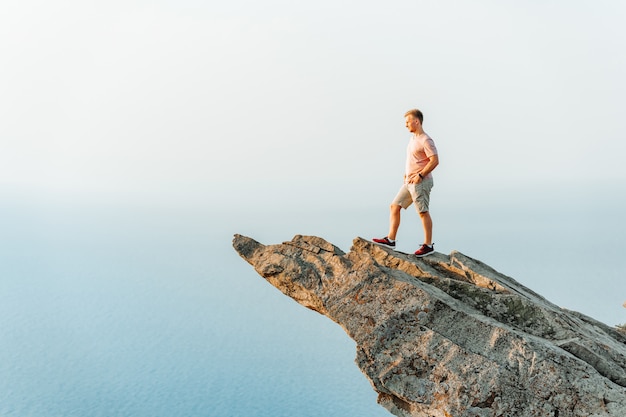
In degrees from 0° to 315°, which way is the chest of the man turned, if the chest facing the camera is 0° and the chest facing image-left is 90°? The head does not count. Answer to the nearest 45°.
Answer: approximately 90°

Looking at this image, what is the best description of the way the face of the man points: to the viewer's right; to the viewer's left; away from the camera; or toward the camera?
to the viewer's left
